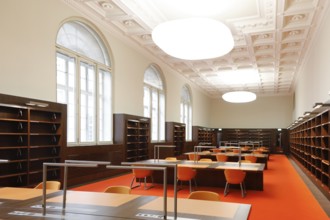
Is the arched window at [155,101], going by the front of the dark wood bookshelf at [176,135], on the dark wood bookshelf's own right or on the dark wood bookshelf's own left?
on the dark wood bookshelf's own right

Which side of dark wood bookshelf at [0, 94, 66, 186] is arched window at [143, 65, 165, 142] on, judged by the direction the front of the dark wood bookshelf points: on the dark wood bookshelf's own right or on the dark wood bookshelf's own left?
on the dark wood bookshelf's own left

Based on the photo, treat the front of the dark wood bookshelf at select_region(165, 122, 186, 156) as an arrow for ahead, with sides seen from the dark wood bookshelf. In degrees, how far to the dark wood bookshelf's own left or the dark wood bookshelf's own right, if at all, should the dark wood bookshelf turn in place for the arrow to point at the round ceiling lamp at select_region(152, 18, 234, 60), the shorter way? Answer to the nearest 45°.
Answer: approximately 45° to the dark wood bookshelf's own right

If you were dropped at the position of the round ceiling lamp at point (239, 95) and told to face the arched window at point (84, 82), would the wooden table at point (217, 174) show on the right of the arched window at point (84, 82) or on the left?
left

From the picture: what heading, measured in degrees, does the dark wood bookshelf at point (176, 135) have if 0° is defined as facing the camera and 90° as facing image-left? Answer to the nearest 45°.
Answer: approximately 315°

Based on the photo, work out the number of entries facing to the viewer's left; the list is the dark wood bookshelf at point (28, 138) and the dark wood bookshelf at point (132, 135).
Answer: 0

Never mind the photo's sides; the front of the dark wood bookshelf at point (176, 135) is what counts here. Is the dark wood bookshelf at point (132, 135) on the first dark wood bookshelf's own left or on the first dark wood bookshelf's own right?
on the first dark wood bookshelf's own right
